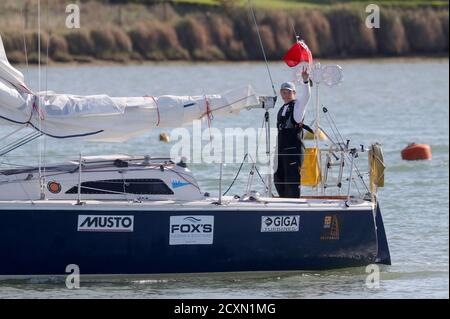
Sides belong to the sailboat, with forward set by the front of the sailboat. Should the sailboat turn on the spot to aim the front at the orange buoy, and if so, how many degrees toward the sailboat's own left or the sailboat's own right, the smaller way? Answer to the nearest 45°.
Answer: approximately 135° to the sailboat's own right

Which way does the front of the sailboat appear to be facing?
to the viewer's left
